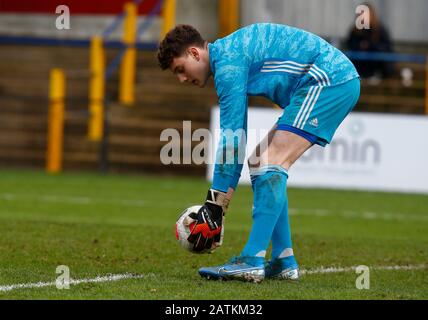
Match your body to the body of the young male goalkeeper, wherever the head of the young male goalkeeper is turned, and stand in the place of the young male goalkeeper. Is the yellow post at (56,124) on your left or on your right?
on your right

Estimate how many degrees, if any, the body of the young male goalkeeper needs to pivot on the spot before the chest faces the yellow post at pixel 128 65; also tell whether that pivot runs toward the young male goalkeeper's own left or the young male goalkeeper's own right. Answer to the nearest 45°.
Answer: approximately 90° to the young male goalkeeper's own right

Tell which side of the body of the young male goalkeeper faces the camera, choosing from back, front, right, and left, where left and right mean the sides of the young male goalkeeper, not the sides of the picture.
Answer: left

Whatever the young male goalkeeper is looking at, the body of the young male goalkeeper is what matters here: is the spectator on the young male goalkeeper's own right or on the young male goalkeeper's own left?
on the young male goalkeeper's own right

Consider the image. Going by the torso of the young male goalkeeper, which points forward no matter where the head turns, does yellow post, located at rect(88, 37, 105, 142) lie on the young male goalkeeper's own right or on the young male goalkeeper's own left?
on the young male goalkeeper's own right

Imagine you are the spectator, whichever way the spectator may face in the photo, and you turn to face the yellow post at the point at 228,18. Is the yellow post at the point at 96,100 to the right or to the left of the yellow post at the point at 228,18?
left
